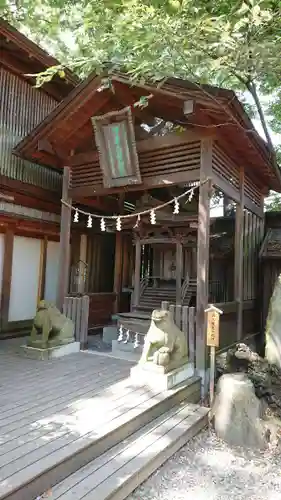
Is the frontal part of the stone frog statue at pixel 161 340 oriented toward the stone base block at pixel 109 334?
no

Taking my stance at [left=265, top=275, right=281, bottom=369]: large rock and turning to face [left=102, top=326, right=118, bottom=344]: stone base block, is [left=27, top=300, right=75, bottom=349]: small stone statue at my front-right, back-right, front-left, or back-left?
front-left

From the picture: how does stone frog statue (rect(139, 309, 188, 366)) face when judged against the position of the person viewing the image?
facing the viewer and to the left of the viewer

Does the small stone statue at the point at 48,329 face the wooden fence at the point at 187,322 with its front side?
no

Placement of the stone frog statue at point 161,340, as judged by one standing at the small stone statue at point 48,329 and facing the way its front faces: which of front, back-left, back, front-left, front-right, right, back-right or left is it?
left

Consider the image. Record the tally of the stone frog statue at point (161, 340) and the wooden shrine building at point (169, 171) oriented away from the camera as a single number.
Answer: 0

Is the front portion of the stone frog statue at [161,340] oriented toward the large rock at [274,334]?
no

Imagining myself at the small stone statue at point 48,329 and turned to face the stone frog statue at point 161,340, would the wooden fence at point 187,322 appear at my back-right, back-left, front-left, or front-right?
front-left

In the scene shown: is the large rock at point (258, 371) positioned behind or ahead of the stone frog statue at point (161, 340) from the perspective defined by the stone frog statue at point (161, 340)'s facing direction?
behind

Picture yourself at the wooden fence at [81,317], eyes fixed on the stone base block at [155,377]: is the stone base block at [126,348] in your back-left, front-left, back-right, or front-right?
front-left

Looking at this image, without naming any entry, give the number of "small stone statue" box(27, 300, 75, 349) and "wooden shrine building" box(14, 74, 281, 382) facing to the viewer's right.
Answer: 0

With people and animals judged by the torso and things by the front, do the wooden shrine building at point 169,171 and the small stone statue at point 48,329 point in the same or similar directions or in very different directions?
same or similar directions

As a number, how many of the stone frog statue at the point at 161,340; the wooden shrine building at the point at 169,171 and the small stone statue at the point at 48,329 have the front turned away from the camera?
0
